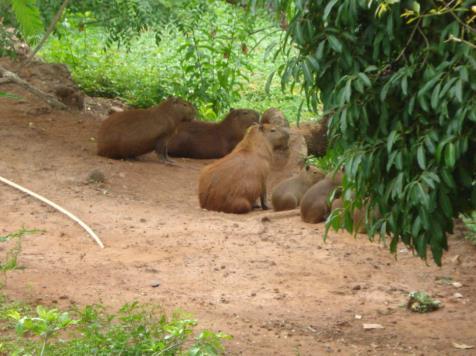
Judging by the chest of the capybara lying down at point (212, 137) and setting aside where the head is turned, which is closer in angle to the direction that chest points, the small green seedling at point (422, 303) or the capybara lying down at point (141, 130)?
the small green seedling

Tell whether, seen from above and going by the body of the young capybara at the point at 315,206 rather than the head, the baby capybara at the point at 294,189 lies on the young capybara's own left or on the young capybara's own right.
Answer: on the young capybara's own left

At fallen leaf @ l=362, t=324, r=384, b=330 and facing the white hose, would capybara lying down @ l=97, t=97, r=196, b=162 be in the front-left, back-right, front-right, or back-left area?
front-right

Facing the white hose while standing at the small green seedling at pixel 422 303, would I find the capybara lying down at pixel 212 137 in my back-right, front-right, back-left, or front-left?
front-right

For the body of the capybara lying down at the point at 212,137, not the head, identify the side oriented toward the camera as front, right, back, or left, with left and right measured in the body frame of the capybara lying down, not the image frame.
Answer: right

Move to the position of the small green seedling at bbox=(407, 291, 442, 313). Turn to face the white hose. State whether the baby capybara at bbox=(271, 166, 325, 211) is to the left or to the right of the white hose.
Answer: right

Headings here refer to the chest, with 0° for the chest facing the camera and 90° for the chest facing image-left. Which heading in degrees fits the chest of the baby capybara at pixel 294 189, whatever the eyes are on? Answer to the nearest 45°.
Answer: approximately 270°

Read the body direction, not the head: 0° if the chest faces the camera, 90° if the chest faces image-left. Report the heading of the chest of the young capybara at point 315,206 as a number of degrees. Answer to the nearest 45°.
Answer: approximately 225°

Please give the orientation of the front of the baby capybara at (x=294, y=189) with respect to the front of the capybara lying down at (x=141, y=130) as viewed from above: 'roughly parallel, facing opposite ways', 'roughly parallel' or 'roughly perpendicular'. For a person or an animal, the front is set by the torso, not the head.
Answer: roughly parallel

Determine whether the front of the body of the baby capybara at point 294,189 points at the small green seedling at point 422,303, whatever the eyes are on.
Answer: no

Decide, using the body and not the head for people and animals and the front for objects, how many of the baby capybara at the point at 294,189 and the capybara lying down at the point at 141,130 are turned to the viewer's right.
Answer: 2

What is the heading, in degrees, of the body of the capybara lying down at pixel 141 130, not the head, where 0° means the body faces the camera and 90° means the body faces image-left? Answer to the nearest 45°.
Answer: approximately 270°

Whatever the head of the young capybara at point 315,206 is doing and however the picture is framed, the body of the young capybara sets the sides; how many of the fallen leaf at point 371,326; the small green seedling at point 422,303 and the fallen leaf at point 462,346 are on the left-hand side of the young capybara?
0
